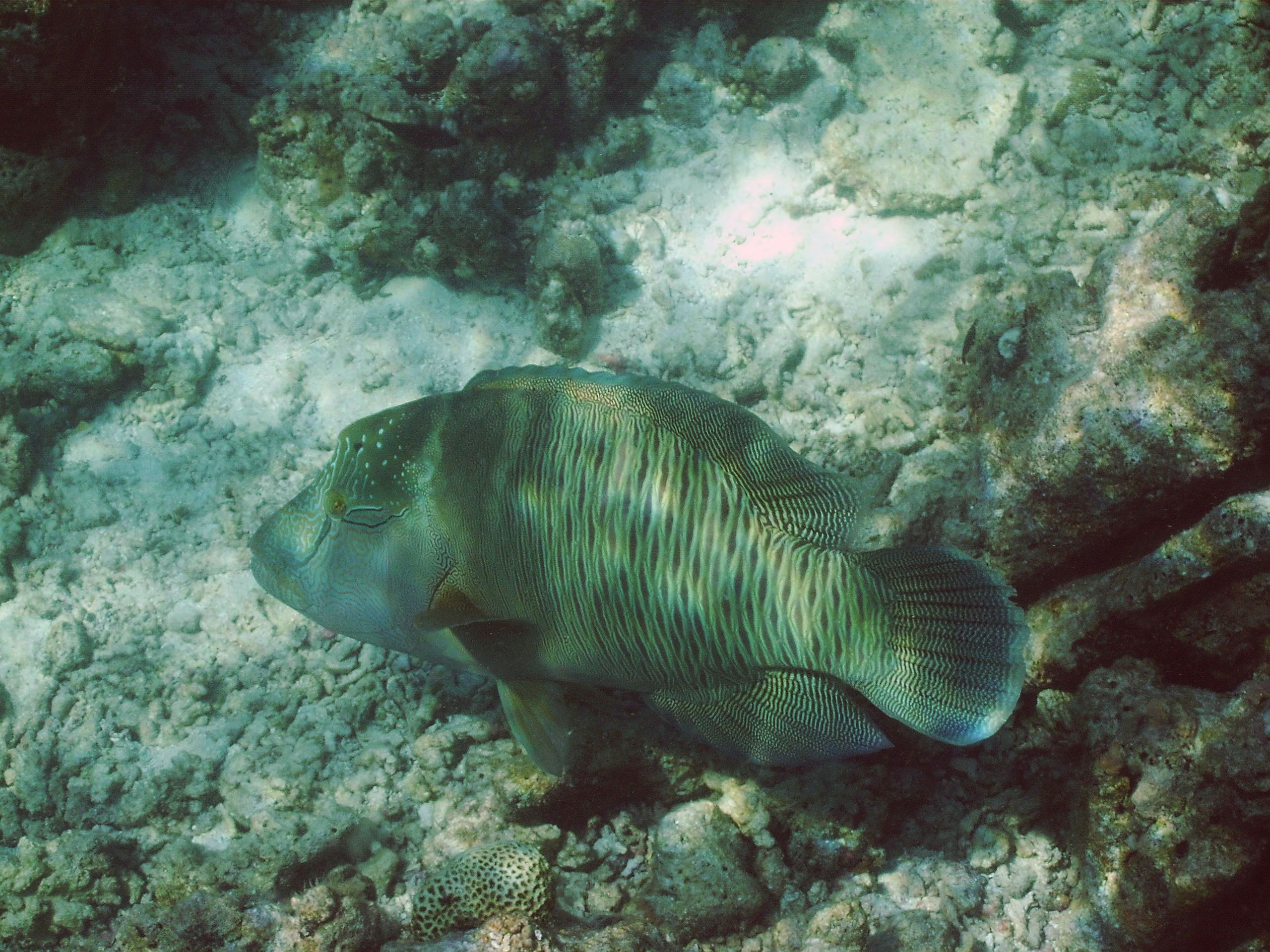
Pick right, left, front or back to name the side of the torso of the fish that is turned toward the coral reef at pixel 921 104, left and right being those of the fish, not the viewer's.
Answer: right

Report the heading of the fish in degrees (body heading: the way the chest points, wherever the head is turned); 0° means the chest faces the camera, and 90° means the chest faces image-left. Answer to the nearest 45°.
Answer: approximately 90°

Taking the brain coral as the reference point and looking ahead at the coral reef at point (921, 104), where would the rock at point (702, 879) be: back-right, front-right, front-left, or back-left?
front-right
